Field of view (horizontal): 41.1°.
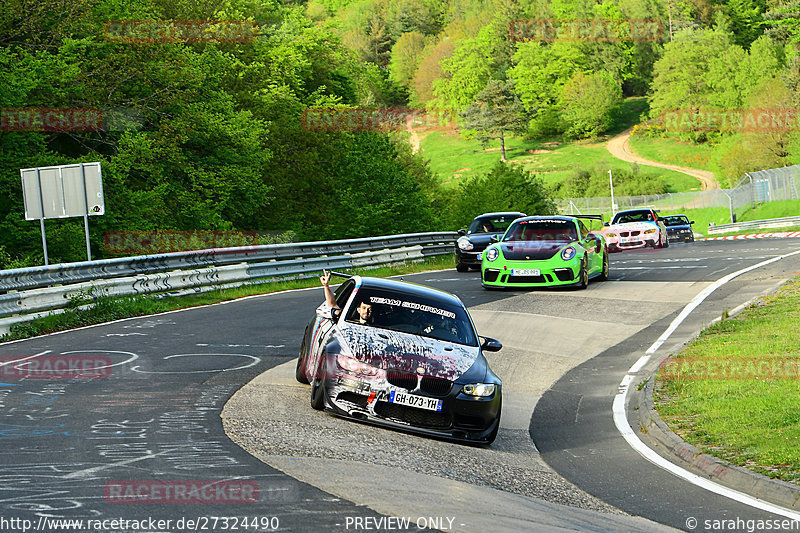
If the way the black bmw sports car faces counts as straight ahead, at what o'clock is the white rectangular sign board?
The white rectangular sign board is roughly at 5 o'clock from the black bmw sports car.

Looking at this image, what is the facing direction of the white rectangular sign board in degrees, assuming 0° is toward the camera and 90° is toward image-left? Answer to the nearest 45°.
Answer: approximately 180°

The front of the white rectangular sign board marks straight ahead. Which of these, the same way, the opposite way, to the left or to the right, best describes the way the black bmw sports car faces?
the opposite way

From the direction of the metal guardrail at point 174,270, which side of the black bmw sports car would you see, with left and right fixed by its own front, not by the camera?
back

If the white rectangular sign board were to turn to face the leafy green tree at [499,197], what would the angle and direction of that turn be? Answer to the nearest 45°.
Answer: approximately 45° to its right

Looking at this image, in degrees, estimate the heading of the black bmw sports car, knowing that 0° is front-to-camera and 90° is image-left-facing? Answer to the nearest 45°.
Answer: approximately 0°

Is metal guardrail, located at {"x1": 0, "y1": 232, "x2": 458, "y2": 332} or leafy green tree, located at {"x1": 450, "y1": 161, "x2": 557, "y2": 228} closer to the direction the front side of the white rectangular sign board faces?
the leafy green tree

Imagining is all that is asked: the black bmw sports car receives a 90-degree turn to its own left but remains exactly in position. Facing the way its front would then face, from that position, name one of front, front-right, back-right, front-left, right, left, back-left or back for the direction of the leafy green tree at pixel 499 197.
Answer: left

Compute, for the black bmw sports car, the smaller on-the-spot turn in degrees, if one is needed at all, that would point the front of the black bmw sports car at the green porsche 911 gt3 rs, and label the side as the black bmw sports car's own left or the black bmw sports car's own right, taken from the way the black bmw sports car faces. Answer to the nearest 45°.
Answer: approximately 180°

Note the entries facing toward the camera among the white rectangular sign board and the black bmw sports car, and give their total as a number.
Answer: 1
